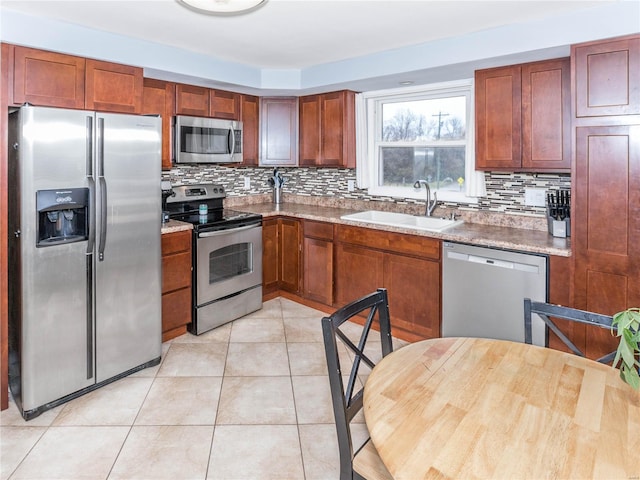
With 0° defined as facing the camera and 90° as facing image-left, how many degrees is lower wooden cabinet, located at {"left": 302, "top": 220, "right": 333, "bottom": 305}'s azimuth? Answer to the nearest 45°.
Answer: approximately 45°

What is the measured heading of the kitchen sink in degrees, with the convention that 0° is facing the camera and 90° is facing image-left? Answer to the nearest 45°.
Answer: approximately 45°

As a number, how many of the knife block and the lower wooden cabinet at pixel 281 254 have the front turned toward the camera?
2

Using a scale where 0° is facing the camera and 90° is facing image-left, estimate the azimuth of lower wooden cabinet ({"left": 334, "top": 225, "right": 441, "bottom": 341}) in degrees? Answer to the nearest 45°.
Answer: approximately 45°

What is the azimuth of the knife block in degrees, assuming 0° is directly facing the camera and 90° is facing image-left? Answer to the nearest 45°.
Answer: approximately 0°

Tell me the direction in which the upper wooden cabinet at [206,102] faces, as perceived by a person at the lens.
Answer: facing the viewer and to the right of the viewer
